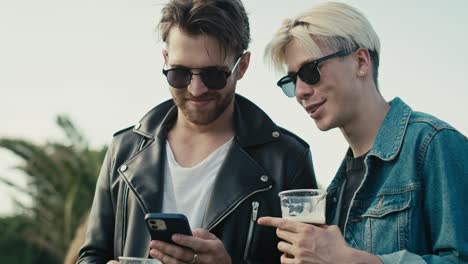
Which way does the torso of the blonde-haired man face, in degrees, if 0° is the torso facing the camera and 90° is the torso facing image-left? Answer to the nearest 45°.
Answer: approximately 45°

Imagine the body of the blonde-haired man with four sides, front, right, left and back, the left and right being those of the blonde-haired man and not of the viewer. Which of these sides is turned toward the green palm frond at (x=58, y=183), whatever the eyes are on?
right

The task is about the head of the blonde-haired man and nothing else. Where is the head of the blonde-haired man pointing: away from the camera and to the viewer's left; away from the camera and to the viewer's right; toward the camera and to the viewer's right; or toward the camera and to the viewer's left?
toward the camera and to the viewer's left
